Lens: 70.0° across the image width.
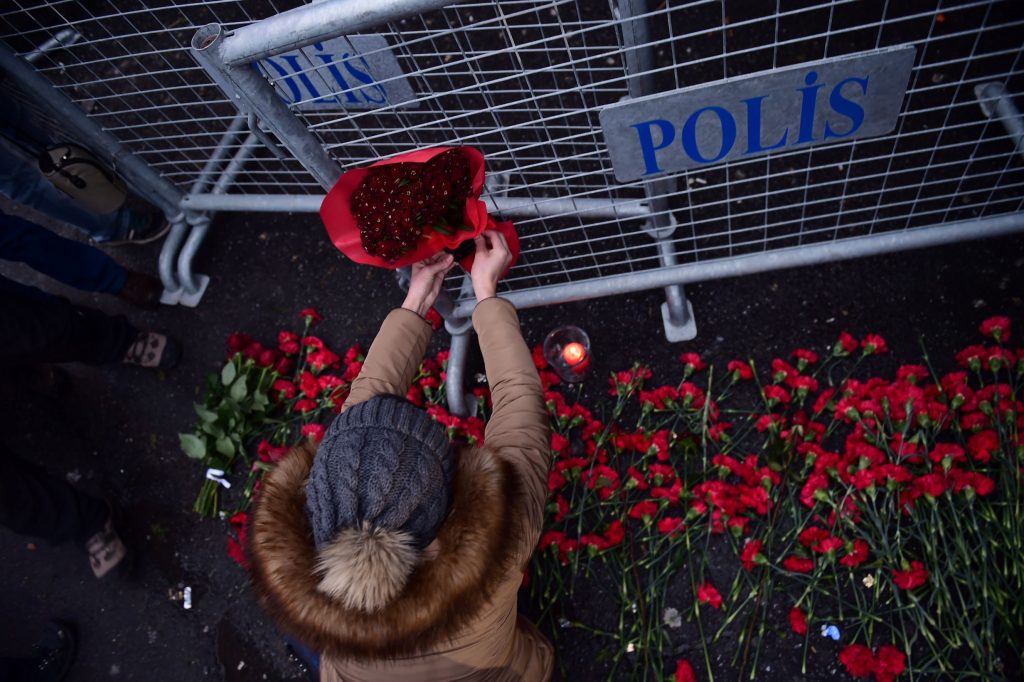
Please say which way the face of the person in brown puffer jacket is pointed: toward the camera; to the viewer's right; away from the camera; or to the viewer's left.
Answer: away from the camera

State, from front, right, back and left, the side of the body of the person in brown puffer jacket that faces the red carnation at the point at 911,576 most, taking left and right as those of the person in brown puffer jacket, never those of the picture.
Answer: right

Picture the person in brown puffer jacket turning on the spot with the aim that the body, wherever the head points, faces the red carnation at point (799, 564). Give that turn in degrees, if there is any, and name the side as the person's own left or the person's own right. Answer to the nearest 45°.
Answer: approximately 45° to the person's own right

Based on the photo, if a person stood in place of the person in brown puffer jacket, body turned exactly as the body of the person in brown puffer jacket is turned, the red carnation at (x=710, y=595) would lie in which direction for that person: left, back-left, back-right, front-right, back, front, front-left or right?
front-right

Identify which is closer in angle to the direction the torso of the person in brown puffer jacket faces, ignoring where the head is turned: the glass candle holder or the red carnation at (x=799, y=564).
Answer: the glass candle holder

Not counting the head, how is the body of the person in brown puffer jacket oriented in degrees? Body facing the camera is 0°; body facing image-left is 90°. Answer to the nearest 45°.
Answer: approximately 180°

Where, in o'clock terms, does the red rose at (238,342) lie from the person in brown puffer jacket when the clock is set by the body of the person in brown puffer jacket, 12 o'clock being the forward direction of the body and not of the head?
The red rose is roughly at 11 o'clock from the person in brown puffer jacket.

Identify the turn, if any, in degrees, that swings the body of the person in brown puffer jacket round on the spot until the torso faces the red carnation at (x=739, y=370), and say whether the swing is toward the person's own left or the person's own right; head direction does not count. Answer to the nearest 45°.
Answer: approximately 45° to the person's own right

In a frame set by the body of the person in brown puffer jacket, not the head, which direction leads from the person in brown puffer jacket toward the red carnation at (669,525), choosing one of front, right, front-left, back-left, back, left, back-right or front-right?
front-right

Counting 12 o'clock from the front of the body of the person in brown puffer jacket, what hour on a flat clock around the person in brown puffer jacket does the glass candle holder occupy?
The glass candle holder is roughly at 1 o'clock from the person in brown puffer jacket.

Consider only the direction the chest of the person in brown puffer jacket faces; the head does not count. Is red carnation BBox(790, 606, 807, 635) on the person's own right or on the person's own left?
on the person's own right

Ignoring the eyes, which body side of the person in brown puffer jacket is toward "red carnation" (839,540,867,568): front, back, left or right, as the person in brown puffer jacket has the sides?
right

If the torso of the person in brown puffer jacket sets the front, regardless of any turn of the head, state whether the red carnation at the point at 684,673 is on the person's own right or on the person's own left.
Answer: on the person's own right

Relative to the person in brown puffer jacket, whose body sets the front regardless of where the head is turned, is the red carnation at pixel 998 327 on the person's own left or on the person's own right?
on the person's own right
